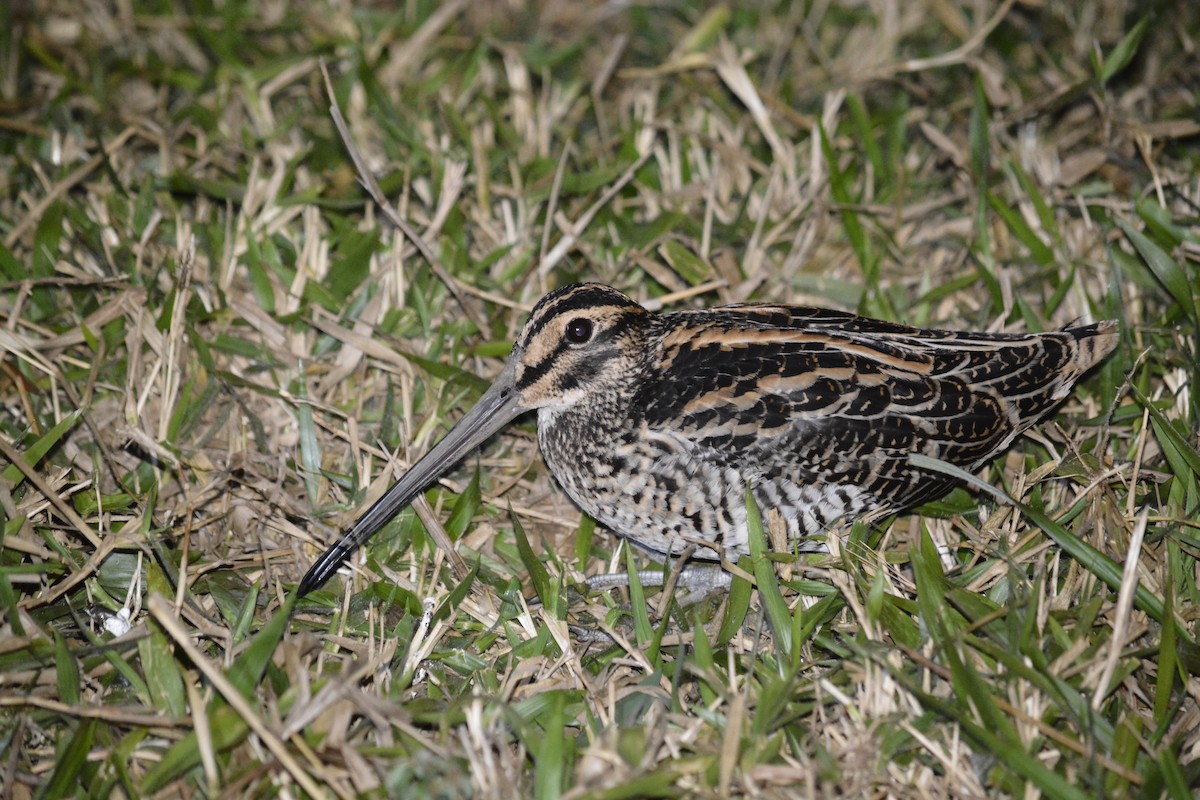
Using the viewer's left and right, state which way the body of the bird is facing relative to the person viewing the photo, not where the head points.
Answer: facing to the left of the viewer
